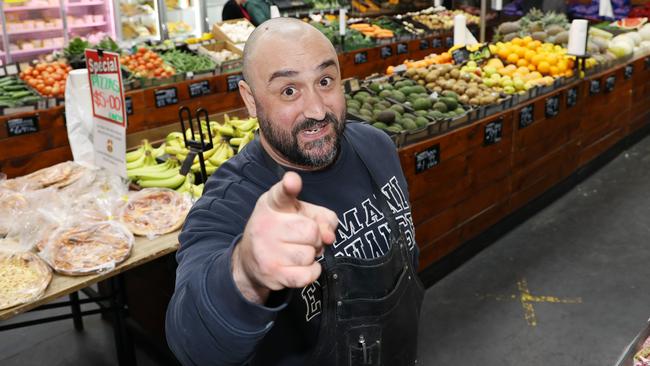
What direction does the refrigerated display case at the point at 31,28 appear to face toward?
toward the camera

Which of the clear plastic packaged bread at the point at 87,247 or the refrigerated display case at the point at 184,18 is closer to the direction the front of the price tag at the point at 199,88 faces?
the clear plastic packaged bread

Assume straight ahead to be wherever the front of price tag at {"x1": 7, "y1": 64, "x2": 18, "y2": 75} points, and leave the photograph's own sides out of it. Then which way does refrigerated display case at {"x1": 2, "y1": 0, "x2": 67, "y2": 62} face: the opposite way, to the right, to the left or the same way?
the same way

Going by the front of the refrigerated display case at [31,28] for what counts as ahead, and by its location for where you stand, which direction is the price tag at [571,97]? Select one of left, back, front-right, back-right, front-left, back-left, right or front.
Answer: front-left

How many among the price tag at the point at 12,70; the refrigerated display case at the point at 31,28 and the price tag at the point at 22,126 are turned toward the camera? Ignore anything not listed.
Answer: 3

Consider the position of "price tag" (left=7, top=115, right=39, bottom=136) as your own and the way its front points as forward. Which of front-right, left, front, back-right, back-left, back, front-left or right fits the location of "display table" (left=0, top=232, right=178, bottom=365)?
front

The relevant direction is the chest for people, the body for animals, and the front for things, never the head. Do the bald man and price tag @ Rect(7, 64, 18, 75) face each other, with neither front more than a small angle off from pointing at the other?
no

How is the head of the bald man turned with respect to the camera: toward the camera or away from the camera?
toward the camera

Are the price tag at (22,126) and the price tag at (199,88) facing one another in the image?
no

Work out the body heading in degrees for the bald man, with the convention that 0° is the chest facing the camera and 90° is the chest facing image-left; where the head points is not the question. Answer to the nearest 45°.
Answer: approximately 315°

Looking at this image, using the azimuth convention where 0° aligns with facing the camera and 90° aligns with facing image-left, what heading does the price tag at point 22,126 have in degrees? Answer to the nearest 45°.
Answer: approximately 0°

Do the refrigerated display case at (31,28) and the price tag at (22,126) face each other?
no

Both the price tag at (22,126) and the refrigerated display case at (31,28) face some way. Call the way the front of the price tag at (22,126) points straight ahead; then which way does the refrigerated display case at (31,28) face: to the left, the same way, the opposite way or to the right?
the same way

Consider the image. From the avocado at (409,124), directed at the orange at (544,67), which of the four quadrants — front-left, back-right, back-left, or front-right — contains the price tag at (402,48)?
front-left

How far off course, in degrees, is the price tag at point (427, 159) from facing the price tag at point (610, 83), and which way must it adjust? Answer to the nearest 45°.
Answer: approximately 90° to its left

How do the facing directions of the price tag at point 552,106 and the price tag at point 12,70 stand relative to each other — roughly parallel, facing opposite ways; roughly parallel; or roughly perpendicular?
roughly parallel

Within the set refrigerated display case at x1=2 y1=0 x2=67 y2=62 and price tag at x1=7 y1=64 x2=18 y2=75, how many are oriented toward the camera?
2

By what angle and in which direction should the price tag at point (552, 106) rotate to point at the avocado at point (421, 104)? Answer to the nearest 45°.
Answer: approximately 90° to its right

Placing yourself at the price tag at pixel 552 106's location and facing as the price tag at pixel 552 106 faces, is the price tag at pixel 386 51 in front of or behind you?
behind

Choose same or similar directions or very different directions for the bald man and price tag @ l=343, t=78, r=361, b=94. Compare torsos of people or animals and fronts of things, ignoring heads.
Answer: same or similar directions

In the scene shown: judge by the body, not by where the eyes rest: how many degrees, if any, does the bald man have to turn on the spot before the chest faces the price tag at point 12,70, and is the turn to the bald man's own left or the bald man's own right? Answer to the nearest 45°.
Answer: approximately 180°

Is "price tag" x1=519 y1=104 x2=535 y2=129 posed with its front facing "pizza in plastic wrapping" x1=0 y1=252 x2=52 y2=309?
no
